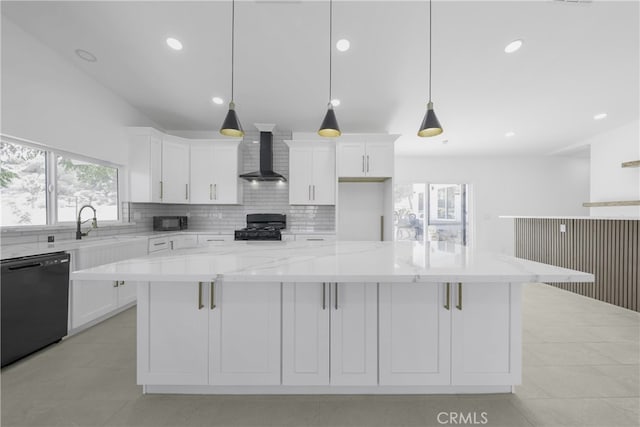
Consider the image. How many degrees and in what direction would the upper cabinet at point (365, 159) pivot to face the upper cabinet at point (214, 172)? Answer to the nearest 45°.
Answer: approximately 90° to its right

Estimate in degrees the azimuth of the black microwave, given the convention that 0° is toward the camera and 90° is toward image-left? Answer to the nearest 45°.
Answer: approximately 0°

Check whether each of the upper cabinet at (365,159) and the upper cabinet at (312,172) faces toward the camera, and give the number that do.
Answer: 2

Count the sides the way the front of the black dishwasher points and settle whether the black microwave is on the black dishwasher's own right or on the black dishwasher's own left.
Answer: on the black dishwasher's own left

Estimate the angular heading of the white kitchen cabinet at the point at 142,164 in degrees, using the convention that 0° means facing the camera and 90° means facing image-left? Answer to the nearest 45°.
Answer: approximately 315°

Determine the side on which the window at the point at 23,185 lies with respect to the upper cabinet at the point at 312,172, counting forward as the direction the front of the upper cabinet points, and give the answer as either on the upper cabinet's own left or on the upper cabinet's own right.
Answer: on the upper cabinet's own right

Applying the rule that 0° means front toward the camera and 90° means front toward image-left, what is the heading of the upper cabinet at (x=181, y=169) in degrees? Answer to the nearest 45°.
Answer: approximately 315°

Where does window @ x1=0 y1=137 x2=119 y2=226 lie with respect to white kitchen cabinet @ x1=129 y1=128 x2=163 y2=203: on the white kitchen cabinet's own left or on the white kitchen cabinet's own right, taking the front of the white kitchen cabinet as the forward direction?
on the white kitchen cabinet's own right

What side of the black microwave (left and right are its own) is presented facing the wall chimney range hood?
left
